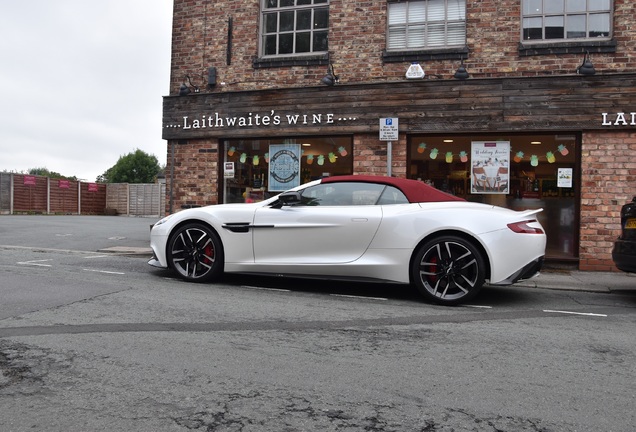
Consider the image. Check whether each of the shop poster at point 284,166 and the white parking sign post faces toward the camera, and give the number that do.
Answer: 2

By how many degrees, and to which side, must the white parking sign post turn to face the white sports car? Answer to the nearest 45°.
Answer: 0° — it already faces it

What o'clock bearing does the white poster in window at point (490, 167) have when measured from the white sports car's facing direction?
The white poster in window is roughly at 4 o'clock from the white sports car.

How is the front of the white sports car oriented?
to the viewer's left

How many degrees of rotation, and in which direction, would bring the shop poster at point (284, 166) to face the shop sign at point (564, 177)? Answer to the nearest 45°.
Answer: approximately 90° to its left

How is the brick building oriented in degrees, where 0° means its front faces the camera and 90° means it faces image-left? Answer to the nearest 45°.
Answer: approximately 0°

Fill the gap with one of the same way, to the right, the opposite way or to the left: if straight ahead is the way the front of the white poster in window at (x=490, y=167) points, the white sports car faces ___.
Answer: to the right

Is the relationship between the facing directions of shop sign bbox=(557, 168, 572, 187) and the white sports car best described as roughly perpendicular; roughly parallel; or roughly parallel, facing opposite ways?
roughly perpendicular

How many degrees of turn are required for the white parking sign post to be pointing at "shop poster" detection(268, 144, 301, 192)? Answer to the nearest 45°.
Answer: approximately 135° to its right
